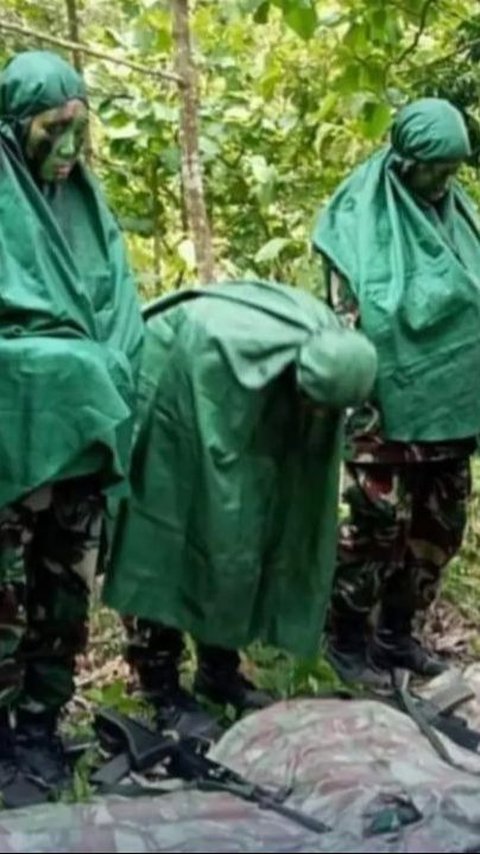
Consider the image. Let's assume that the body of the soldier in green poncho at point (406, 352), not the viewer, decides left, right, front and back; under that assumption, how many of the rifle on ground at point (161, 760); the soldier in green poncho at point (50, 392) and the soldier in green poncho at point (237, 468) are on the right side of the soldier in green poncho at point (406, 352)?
3

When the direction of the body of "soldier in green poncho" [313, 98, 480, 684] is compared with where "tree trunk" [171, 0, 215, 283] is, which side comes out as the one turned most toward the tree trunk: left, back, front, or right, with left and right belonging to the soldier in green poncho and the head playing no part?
back

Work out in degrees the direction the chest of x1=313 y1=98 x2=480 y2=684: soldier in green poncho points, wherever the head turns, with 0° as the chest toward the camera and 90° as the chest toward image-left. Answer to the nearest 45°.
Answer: approximately 315°

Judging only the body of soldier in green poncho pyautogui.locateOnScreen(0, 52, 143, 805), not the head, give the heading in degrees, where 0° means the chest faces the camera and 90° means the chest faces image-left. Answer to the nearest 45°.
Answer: approximately 315°

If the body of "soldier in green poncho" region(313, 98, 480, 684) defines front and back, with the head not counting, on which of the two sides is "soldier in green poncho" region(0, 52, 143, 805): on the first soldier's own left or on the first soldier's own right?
on the first soldier's own right

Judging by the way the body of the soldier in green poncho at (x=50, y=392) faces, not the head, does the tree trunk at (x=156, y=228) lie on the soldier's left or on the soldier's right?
on the soldier's left

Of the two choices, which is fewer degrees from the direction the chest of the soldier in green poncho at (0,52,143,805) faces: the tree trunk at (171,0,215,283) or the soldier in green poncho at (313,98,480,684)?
the soldier in green poncho

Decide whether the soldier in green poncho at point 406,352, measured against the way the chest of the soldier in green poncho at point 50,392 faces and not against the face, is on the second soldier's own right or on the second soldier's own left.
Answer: on the second soldier's own left

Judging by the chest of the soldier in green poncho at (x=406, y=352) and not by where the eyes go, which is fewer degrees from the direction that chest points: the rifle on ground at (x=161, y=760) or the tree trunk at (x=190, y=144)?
the rifle on ground
